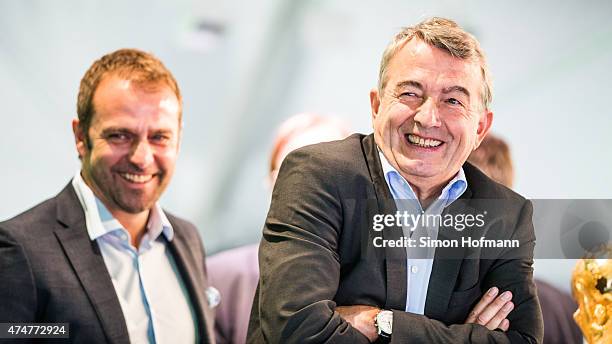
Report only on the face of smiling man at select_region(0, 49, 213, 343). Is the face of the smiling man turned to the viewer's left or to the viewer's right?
to the viewer's right

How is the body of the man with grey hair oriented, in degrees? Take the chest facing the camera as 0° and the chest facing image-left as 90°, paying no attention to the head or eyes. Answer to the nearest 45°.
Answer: approximately 0°

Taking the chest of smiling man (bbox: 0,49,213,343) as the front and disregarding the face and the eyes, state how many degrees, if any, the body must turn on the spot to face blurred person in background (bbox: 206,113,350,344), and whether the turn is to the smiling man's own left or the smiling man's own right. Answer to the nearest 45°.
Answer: approximately 90° to the smiling man's own left

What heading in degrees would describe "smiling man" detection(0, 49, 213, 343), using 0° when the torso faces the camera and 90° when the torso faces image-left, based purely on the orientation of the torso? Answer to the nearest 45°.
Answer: approximately 315°

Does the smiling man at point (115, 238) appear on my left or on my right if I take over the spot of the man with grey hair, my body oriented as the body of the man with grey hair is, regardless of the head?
on my right

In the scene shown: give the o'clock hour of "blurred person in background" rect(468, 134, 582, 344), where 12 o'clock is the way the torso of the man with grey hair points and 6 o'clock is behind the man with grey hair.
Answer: The blurred person in background is roughly at 7 o'clock from the man with grey hair.

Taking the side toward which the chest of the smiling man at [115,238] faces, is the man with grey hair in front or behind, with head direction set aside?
in front
